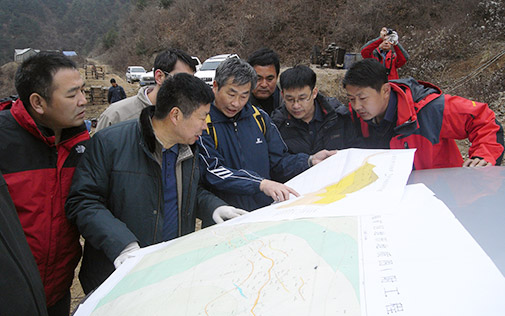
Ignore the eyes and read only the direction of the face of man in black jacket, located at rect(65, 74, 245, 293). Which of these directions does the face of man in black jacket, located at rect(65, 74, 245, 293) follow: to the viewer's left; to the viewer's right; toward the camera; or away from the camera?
to the viewer's right

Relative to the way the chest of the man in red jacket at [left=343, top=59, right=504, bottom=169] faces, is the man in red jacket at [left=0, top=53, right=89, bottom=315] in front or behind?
in front

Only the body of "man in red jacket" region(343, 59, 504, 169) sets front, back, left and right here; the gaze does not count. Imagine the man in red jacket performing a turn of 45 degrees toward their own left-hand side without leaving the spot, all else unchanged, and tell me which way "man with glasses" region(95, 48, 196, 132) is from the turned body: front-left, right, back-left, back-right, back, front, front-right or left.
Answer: right

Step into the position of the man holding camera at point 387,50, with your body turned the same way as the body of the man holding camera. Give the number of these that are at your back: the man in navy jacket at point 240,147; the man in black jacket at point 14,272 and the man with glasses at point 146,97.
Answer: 0

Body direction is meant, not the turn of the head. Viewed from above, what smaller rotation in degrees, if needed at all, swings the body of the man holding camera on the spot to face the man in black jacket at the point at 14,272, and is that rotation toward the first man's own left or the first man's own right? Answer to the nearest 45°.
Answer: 0° — they already face them

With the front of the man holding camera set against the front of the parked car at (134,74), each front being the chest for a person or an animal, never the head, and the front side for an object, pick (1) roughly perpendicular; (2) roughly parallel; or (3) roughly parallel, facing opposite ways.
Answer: roughly parallel

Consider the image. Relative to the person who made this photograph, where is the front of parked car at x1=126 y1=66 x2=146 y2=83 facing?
facing the viewer and to the left of the viewer

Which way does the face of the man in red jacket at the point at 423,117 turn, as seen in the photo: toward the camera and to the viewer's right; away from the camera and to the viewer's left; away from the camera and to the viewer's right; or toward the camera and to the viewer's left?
toward the camera and to the viewer's left

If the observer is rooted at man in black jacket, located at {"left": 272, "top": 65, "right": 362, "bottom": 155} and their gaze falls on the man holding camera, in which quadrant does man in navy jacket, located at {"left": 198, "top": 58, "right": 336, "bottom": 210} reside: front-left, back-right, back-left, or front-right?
back-left

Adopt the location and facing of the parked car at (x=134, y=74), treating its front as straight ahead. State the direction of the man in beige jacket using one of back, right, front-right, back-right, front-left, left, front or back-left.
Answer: front-left

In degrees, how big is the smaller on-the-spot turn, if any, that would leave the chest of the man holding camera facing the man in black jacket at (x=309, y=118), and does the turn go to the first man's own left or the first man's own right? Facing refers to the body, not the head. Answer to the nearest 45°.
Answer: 0° — they already face them

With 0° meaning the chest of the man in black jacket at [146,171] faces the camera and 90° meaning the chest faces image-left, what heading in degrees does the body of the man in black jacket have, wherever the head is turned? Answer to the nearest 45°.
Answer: approximately 315°

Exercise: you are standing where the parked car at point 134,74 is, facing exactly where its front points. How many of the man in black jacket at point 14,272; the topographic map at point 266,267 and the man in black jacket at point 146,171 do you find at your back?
0

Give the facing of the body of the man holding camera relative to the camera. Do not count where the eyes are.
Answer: toward the camera

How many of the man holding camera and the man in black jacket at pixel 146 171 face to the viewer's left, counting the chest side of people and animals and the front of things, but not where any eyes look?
0
